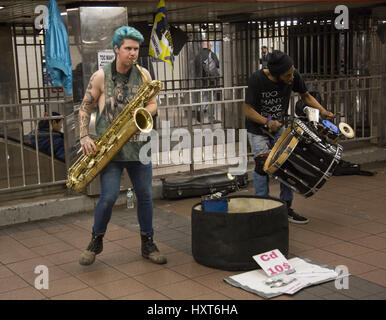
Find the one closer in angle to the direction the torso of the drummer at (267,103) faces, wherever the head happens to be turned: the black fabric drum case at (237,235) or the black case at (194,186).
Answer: the black fabric drum case

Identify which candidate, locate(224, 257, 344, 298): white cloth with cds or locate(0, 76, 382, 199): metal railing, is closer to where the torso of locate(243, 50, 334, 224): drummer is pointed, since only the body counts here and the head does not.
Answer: the white cloth with cds

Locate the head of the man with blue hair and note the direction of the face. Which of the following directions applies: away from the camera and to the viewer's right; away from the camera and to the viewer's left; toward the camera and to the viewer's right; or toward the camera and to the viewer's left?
toward the camera and to the viewer's right

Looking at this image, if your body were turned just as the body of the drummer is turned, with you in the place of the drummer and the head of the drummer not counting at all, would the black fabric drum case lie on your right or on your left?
on your right

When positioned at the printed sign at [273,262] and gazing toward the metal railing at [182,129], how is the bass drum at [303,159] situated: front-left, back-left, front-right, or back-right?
front-right

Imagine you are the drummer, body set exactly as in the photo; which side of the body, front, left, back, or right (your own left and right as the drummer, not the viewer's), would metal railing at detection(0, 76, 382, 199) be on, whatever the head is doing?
back

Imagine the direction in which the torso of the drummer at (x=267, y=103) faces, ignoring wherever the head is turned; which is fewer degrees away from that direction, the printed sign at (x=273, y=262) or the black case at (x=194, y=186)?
the printed sign

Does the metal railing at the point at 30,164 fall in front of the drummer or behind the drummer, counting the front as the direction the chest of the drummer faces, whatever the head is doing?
behind

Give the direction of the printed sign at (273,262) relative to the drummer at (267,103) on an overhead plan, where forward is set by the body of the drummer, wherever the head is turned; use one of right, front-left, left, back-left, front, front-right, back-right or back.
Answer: front-right

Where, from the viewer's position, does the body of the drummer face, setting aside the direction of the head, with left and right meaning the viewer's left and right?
facing the viewer and to the right of the viewer

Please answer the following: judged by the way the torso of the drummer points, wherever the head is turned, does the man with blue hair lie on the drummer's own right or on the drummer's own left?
on the drummer's own right
